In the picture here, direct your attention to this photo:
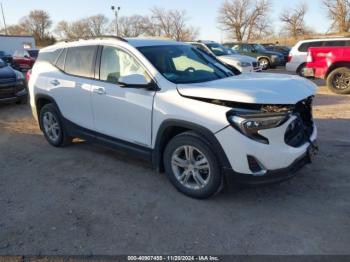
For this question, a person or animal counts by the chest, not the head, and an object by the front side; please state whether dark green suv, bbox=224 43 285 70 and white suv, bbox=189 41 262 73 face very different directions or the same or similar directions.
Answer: same or similar directions

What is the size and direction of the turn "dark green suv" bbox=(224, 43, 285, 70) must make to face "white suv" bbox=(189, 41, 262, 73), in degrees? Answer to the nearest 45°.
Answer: approximately 45° to its right

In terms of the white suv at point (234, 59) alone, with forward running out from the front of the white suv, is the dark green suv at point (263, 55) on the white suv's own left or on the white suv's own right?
on the white suv's own left

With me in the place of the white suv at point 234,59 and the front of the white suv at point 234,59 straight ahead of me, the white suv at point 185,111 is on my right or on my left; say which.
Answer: on my right

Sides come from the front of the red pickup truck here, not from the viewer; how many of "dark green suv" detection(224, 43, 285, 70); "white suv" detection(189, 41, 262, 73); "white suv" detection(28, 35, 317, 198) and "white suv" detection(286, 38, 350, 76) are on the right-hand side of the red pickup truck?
1

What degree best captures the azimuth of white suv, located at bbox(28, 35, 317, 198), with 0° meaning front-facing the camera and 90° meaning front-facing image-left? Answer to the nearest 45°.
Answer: approximately 315°

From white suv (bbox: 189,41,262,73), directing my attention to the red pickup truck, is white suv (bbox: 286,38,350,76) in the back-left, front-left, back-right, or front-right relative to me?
front-left

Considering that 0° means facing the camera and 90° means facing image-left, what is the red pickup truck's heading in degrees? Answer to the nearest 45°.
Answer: approximately 270°

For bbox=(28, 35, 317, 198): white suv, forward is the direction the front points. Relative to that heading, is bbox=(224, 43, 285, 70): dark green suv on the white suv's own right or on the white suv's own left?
on the white suv's own left
